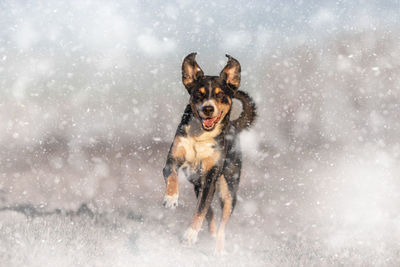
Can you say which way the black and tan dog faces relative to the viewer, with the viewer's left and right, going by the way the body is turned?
facing the viewer
